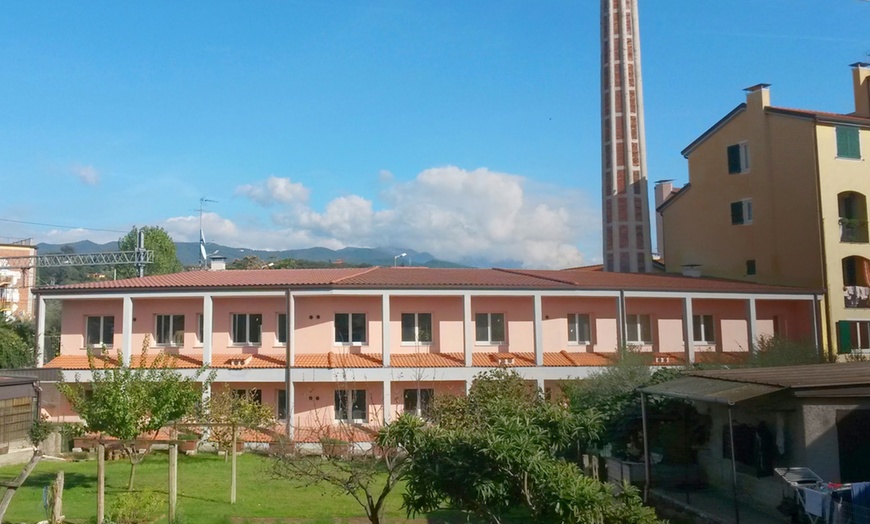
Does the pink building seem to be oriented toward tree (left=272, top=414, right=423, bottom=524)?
yes

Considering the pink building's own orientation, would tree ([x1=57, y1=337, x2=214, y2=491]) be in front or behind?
in front

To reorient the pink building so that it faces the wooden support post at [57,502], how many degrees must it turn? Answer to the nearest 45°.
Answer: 0° — it already faces it

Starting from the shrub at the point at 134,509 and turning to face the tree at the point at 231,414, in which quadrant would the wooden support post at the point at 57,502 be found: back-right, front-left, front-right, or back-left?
back-left

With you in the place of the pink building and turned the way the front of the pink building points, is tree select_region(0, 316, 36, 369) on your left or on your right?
on your right

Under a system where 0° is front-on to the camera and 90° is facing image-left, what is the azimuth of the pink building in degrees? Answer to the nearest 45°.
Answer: approximately 0°

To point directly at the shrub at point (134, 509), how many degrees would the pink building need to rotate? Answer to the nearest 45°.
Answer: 0° — it already faces it

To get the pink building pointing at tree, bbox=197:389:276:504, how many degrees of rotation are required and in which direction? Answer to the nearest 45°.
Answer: approximately 45° to its right

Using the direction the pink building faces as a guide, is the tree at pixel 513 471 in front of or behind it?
in front
